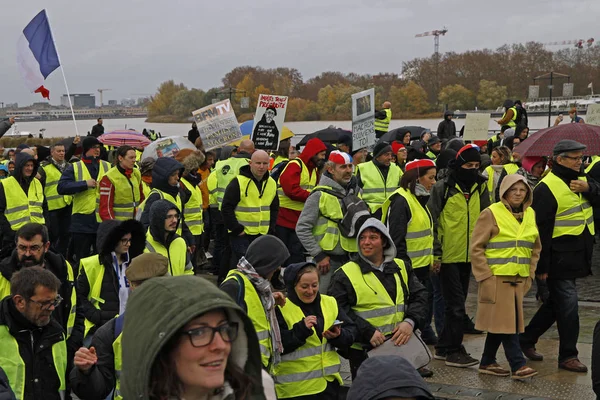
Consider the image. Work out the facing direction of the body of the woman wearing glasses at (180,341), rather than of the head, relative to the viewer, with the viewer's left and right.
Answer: facing the viewer and to the right of the viewer

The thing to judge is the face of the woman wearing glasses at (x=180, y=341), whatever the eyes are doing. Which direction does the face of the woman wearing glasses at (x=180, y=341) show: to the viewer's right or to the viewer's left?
to the viewer's right

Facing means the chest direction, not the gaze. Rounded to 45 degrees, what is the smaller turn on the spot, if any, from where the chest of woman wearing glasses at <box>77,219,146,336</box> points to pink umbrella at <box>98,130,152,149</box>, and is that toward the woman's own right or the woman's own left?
approximately 135° to the woman's own left

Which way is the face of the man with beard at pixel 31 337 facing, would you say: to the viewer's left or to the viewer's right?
to the viewer's right

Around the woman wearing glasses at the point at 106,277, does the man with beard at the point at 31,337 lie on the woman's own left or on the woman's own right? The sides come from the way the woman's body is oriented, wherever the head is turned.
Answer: on the woman's own right

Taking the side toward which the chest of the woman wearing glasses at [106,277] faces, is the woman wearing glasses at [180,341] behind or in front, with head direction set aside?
in front

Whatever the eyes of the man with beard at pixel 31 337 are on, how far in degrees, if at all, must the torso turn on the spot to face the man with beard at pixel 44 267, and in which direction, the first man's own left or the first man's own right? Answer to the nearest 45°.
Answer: approximately 135° to the first man's own left

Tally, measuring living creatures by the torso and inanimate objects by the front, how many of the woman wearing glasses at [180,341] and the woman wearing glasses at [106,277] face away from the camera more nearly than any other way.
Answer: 0

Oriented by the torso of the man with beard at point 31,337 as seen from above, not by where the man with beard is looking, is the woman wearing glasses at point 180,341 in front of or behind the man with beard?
in front
